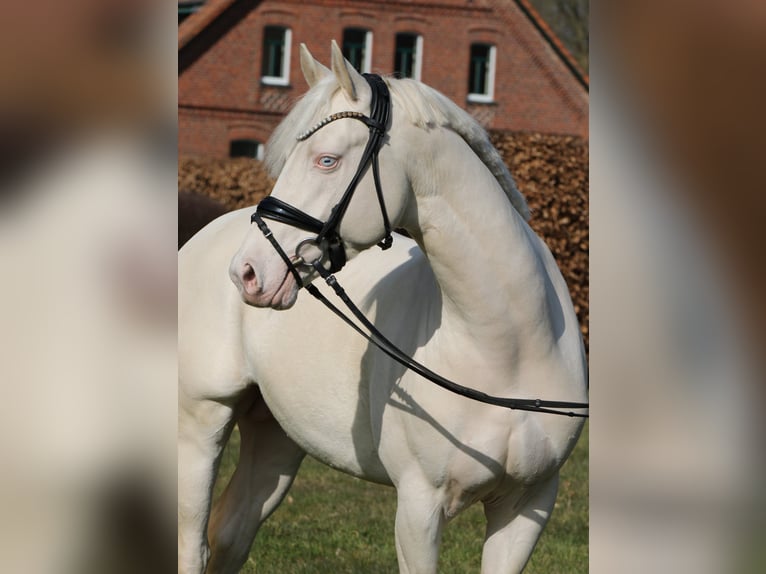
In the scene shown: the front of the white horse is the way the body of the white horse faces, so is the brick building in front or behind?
behind

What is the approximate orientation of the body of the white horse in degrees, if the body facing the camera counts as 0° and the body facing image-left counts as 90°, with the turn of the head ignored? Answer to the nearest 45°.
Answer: approximately 315°

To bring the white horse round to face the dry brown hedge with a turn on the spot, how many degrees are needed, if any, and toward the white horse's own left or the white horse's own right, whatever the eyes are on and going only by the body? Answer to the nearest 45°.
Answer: approximately 135° to the white horse's own left
